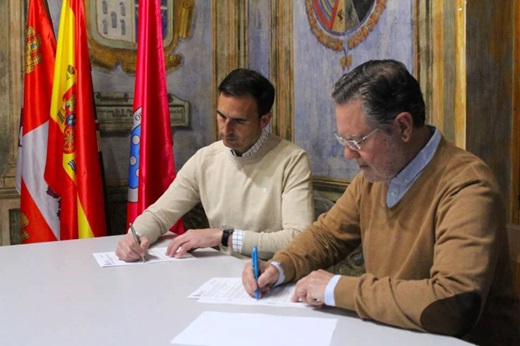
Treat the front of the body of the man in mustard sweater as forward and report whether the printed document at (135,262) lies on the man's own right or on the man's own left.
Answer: on the man's own right

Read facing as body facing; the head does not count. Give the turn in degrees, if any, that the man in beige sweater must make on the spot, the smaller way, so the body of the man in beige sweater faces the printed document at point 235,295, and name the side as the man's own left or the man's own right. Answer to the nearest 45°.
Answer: approximately 45° to the man's own left

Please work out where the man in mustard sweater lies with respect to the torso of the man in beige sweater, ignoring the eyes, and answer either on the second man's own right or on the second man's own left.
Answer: on the second man's own left

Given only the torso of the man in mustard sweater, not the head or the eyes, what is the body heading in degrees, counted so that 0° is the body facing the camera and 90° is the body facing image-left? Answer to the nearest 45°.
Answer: approximately 45°

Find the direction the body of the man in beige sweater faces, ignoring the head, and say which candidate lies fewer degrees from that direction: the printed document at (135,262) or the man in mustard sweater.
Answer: the printed document
